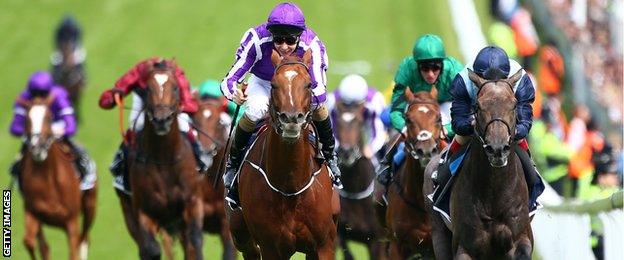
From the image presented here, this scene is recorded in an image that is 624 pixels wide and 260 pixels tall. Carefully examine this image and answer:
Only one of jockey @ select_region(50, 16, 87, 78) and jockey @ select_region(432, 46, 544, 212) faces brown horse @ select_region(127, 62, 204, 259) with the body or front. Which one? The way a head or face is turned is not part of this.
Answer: jockey @ select_region(50, 16, 87, 78)

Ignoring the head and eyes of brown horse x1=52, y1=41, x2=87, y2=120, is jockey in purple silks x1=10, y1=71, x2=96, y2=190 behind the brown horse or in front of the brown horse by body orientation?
in front

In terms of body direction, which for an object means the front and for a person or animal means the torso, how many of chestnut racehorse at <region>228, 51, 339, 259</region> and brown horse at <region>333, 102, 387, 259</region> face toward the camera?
2

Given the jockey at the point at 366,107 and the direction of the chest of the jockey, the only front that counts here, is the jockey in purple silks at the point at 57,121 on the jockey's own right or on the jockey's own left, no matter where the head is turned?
on the jockey's own right

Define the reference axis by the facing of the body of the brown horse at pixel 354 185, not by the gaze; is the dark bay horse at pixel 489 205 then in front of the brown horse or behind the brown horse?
in front

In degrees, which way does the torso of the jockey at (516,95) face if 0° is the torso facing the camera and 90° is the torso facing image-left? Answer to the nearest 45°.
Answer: approximately 0°
